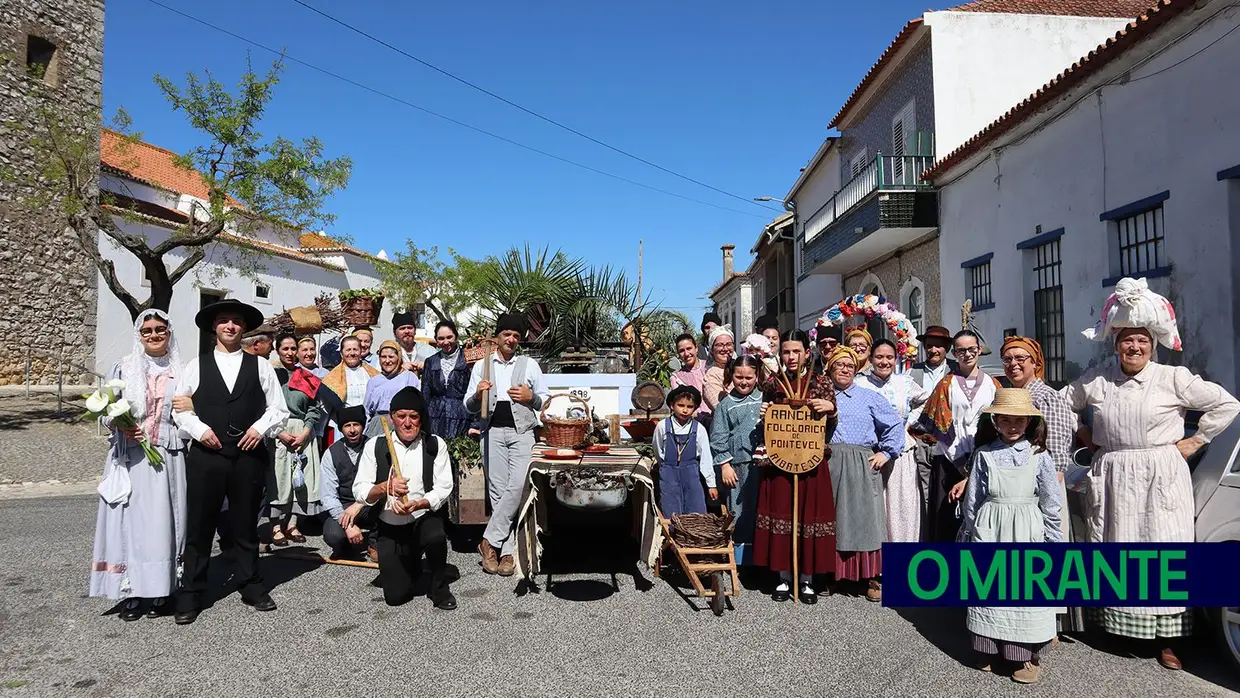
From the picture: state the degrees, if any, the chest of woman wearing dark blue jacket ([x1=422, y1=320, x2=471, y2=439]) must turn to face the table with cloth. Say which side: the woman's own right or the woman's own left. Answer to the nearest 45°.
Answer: approximately 45° to the woman's own left

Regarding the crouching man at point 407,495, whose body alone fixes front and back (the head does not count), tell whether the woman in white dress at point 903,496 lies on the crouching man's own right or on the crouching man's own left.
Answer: on the crouching man's own left

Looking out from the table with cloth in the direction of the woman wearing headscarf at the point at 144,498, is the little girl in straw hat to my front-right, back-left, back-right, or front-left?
back-left

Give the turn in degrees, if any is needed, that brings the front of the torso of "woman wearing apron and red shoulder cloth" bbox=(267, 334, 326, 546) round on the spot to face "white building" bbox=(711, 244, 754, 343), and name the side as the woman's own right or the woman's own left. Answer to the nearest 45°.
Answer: approximately 135° to the woman's own left

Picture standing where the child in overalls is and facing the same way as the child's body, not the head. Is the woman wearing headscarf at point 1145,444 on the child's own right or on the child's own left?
on the child's own left

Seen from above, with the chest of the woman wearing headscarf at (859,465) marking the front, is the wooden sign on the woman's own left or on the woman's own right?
on the woman's own right

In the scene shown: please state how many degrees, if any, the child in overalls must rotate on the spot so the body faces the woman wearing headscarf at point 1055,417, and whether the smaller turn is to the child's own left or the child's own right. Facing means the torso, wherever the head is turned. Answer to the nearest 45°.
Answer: approximately 90° to the child's own left

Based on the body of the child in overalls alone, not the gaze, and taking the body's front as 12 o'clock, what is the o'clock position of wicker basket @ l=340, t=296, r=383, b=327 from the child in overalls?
The wicker basket is roughly at 4 o'clock from the child in overalls.

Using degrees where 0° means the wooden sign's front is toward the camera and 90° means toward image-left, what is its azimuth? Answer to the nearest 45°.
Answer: approximately 0°
